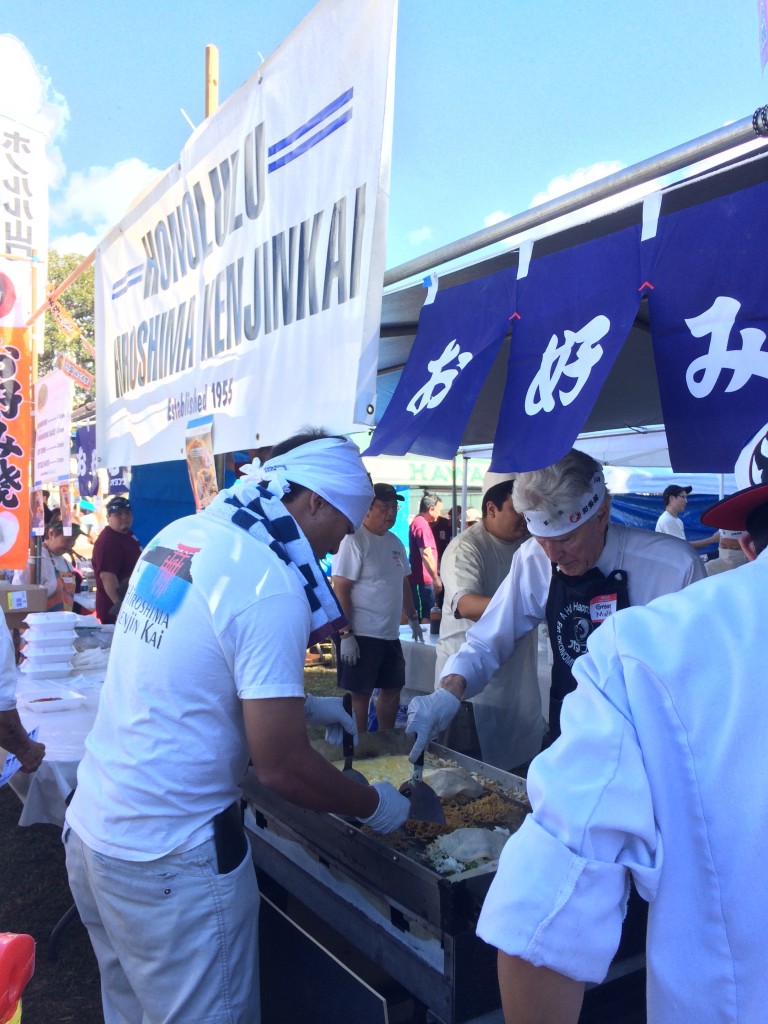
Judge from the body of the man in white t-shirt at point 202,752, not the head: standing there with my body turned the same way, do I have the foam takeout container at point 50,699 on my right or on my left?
on my left

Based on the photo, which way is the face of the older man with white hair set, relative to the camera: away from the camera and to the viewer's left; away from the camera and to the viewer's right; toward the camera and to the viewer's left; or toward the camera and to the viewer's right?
toward the camera and to the viewer's left

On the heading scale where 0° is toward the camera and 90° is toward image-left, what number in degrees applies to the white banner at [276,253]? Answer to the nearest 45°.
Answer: approximately 45°

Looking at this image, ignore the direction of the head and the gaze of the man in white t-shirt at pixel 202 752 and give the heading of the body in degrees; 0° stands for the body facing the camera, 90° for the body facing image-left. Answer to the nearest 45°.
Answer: approximately 225°

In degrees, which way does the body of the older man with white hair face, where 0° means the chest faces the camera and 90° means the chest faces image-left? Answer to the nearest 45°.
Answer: approximately 45°

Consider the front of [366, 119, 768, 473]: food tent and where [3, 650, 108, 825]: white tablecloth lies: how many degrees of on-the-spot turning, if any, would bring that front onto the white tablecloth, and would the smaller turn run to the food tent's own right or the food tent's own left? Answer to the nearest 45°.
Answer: approximately 45° to the food tent's own right

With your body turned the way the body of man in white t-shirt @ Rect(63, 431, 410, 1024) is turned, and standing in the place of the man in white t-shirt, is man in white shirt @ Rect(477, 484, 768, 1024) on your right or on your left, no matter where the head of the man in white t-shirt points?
on your right

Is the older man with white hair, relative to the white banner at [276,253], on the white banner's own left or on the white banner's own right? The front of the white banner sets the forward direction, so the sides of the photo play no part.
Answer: on the white banner's own left

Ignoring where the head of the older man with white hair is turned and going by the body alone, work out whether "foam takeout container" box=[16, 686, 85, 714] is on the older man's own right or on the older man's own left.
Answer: on the older man's own right

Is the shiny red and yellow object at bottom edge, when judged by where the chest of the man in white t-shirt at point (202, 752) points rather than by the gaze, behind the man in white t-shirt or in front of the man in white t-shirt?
behind

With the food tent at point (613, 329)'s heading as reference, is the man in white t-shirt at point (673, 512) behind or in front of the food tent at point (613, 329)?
behind

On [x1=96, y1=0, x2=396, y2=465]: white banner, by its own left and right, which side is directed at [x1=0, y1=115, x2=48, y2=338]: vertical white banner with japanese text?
right

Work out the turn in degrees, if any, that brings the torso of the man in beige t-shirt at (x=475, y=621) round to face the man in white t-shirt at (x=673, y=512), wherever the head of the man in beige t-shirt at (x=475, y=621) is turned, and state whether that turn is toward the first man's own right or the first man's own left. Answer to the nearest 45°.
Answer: approximately 90° to the first man's own left

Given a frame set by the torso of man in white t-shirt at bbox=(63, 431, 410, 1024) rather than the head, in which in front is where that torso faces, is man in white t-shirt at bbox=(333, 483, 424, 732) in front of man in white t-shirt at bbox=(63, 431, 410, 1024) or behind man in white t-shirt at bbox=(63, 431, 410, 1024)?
in front
